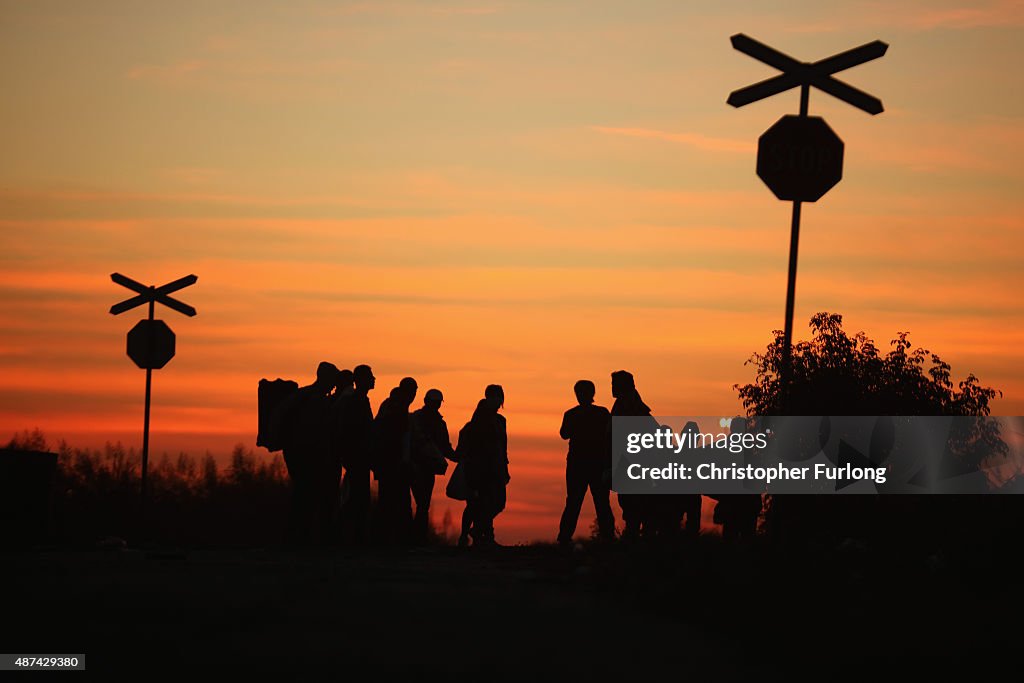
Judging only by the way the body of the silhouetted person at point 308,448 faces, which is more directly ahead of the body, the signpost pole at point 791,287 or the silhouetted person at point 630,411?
the silhouetted person

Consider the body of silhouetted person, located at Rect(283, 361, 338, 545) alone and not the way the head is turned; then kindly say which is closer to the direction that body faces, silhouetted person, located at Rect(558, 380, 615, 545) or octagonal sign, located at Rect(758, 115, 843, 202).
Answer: the silhouetted person

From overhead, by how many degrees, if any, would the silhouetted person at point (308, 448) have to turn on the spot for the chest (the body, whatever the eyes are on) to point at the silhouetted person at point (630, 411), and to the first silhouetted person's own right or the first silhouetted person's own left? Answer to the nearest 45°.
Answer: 0° — they already face them

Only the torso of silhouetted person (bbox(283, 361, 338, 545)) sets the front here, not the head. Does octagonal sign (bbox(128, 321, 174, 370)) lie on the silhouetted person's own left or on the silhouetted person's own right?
on the silhouetted person's own left

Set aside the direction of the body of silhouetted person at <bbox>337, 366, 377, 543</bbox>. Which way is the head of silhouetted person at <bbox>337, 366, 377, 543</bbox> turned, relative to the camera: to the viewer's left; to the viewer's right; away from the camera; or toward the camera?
to the viewer's right

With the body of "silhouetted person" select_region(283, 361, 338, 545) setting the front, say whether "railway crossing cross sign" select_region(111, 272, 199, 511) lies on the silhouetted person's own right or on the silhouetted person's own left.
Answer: on the silhouetted person's own left

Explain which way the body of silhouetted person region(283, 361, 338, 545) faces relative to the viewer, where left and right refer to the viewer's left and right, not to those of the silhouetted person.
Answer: facing to the right of the viewer

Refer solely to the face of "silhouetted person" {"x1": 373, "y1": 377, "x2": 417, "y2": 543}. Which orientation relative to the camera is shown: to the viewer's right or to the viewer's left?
to the viewer's right

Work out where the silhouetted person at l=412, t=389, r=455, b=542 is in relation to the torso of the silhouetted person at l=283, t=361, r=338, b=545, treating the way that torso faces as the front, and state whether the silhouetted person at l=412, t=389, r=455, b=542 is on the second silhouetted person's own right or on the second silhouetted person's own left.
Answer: on the second silhouetted person's own left
